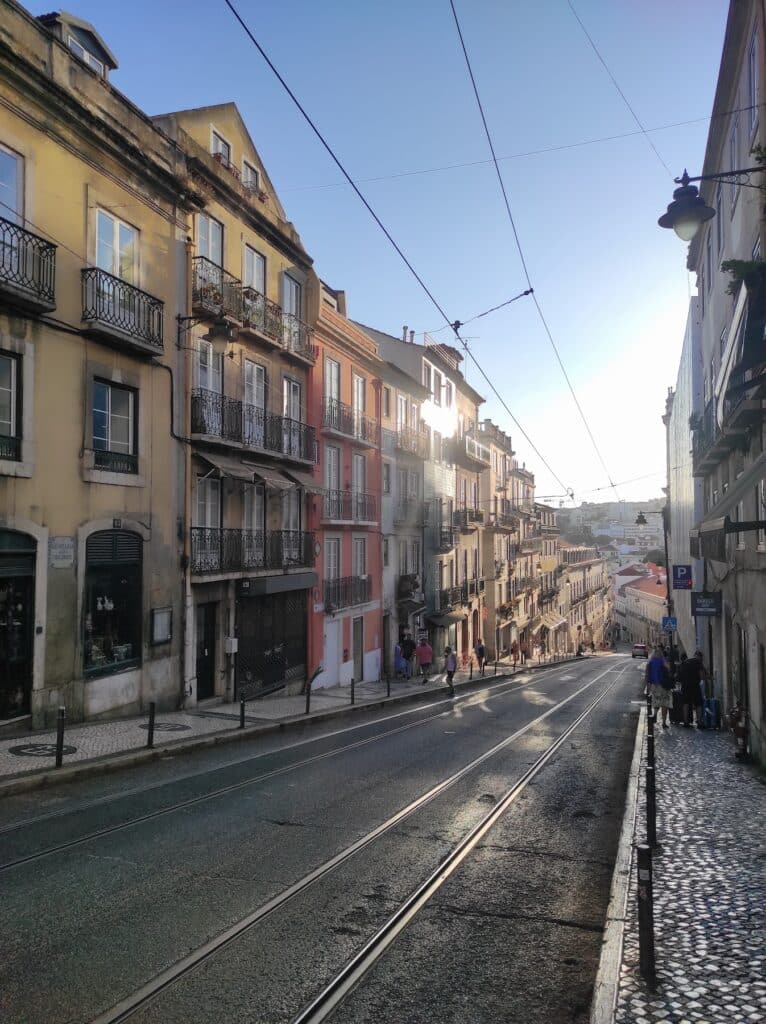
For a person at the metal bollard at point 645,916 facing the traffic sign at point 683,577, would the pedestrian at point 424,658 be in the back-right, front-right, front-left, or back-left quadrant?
front-left

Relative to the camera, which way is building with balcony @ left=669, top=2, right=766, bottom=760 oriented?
to the viewer's left

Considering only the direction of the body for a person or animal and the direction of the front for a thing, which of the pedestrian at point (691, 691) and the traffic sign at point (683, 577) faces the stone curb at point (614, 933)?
the traffic sign

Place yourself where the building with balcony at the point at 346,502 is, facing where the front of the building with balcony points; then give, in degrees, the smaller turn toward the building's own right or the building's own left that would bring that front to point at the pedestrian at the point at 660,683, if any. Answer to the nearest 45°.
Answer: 0° — it already faces them

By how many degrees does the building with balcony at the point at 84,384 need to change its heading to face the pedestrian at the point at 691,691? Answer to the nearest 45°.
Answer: approximately 45° to its left

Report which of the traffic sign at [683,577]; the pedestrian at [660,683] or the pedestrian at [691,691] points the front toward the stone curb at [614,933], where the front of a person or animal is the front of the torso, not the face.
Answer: the traffic sign

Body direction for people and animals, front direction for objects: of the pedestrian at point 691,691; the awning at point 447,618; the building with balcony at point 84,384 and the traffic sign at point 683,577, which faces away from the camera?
the pedestrian

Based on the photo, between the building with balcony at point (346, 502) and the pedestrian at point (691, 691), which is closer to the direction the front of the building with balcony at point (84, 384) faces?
the pedestrian
